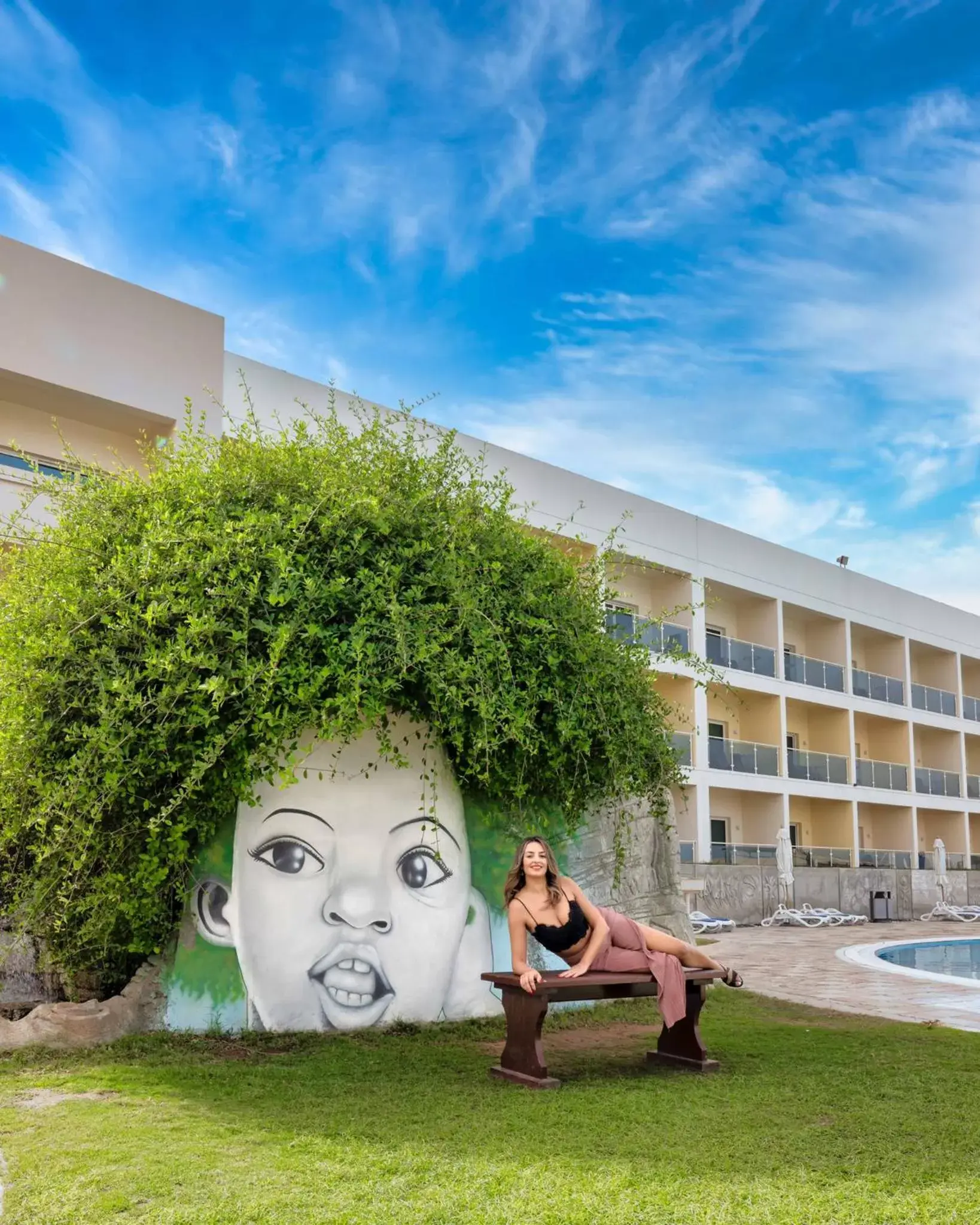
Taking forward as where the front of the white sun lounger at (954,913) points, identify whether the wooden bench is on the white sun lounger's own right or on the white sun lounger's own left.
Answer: on the white sun lounger's own right

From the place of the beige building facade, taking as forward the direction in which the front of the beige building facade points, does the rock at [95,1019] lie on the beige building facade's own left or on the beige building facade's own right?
on the beige building facade's own right

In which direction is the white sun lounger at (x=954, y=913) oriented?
to the viewer's right

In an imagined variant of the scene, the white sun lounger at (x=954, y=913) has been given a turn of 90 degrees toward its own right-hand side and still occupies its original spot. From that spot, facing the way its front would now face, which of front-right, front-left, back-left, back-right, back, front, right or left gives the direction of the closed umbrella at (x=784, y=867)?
front-right

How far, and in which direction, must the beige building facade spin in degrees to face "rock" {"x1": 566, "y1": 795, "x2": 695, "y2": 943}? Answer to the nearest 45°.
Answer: approximately 45° to its right

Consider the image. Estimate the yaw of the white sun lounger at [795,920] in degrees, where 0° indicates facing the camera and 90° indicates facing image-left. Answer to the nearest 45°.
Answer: approximately 270°
